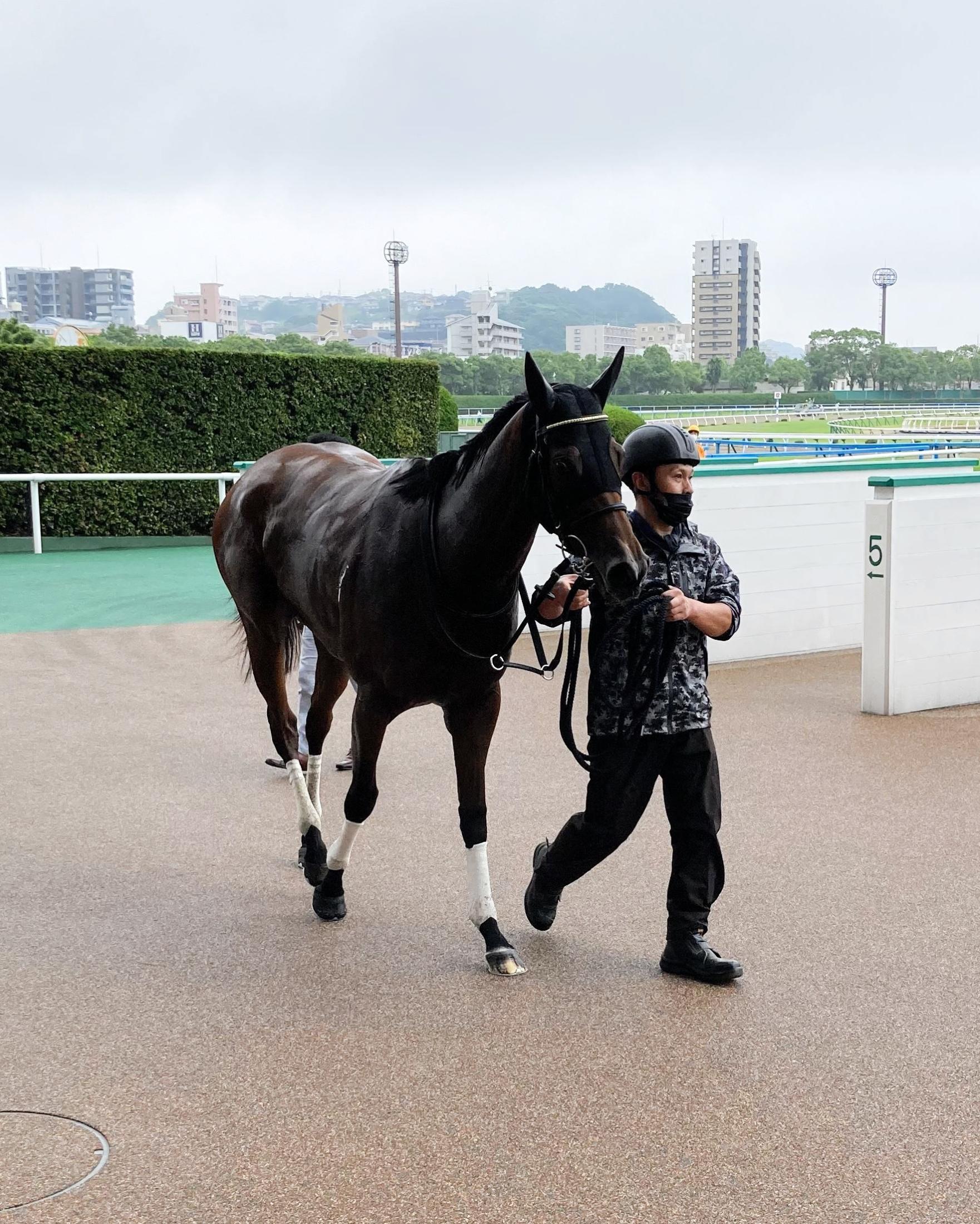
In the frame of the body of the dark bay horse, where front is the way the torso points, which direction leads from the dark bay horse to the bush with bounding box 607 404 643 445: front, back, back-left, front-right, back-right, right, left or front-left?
back-left

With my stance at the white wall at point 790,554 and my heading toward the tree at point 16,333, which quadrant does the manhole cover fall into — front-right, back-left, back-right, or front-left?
back-left

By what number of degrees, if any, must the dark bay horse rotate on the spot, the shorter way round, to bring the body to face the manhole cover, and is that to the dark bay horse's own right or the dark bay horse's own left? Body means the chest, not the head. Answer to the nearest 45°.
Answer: approximately 90° to the dark bay horse's own right

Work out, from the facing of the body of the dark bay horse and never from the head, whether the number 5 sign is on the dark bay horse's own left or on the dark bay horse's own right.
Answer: on the dark bay horse's own left

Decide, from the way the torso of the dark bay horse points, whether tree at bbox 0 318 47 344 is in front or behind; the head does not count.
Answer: behind

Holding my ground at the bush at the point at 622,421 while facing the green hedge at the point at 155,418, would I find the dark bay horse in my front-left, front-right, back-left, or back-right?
front-left

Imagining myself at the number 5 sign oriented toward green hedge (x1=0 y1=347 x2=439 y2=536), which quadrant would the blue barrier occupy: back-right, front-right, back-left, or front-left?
front-right

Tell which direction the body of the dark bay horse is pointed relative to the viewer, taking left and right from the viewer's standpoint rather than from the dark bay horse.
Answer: facing the viewer and to the right of the viewer

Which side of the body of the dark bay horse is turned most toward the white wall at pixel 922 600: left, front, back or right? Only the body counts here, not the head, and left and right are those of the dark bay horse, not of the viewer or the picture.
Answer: left

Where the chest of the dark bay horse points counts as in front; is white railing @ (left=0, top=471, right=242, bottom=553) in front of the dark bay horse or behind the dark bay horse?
behind
